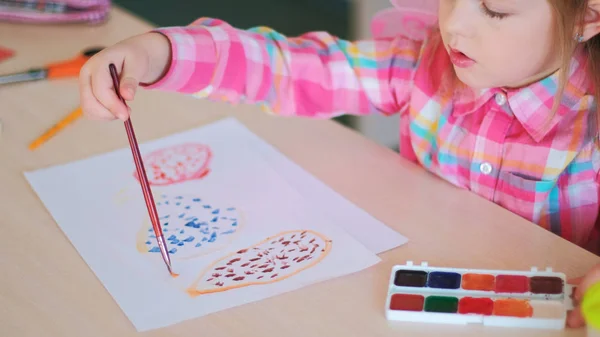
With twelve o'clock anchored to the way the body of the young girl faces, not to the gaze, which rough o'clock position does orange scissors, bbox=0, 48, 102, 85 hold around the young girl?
The orange scissors is roughly at 2 o'clock from the young girl.

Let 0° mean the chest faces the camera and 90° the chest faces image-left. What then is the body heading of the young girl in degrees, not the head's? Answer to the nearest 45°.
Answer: approximately 45°

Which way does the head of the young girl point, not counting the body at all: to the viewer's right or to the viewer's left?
to the viewer's left

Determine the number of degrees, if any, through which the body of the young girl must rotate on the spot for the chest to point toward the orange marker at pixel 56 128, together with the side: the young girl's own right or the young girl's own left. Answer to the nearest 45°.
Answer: approximately 45° to the young girl's own right
